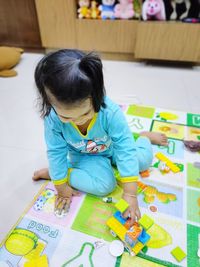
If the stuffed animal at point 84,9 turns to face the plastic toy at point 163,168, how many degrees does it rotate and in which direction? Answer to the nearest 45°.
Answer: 0° — it already faces it

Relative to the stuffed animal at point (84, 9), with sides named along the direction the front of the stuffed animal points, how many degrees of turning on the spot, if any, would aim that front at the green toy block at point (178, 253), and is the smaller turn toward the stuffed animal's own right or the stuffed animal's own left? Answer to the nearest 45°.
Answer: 0° — it already faces it

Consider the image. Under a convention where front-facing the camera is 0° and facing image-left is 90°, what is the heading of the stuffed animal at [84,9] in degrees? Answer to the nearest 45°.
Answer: approximately 0°

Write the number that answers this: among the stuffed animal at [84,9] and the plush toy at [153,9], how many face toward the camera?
2

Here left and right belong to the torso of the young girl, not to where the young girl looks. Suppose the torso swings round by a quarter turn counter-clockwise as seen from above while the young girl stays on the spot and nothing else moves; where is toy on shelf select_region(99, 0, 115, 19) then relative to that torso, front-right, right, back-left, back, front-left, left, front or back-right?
left

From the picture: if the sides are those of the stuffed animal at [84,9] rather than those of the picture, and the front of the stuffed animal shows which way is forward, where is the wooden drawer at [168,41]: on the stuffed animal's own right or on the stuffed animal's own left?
on the stuffed animal's own left

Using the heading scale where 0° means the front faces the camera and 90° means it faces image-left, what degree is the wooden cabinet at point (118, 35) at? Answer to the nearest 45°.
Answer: approximately 0°
